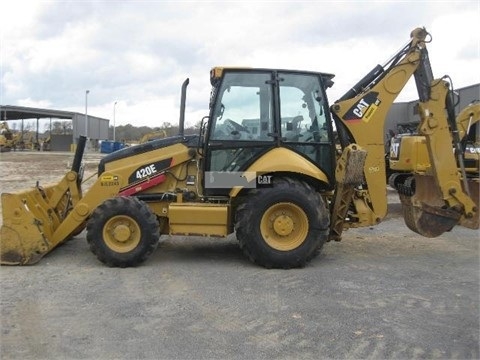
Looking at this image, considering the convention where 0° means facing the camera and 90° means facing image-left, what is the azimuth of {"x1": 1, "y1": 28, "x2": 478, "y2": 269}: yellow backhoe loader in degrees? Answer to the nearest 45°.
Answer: approximately 90°

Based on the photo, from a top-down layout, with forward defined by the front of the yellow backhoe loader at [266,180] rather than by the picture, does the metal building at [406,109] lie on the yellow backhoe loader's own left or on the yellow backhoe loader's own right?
on the yellow backhoe loader's own right
